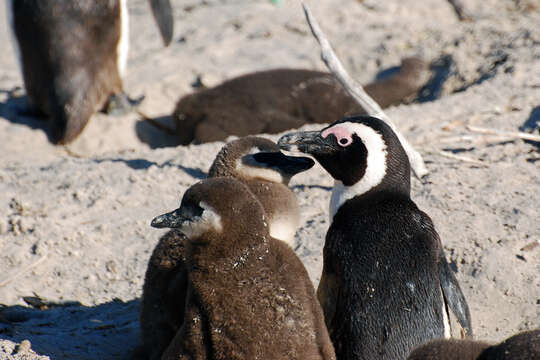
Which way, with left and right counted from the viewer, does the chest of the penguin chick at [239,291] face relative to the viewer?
facing away from the viewer and to the left of the viewer

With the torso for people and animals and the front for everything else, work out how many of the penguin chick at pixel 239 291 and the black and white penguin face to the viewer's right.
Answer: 0

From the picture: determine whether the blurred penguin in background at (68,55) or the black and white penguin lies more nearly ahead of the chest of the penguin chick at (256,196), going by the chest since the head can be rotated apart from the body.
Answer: the black and white penguin

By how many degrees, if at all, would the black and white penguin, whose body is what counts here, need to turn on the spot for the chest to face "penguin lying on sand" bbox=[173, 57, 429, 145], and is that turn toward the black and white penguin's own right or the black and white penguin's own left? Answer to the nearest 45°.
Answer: approximately 45° to the black and white penguin's own right

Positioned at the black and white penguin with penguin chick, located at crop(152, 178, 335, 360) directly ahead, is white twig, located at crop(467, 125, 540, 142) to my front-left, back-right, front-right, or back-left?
back-right

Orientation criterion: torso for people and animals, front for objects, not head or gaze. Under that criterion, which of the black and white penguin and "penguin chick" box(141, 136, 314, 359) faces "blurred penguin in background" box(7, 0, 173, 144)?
the black and white penguin

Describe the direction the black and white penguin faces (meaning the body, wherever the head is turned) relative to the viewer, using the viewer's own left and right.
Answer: facing away from the viewer and to the left of the viewer

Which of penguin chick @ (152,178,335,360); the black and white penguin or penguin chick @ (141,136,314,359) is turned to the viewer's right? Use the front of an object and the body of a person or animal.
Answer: penguin chick @ (141,136,314,359)

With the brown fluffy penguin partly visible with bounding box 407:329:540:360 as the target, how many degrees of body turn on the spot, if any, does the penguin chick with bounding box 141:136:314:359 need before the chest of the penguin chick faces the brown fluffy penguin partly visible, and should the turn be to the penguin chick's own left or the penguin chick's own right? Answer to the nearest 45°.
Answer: approximately 90° to the penguin chick's own right

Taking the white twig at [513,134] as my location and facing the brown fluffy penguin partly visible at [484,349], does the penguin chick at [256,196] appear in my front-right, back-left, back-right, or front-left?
front-right

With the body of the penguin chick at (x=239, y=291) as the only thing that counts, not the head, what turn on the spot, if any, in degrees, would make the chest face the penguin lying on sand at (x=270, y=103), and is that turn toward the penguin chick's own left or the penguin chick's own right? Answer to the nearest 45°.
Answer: approximately 45° to the penguin chick's own right

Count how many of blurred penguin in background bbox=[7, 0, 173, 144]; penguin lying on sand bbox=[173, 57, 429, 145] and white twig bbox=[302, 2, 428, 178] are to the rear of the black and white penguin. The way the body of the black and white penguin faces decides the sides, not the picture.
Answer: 0

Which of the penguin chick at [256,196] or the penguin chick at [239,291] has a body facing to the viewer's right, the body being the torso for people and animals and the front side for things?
the penguin chick at [256,196]

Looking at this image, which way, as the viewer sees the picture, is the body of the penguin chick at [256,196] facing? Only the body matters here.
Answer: to the viewer's right
